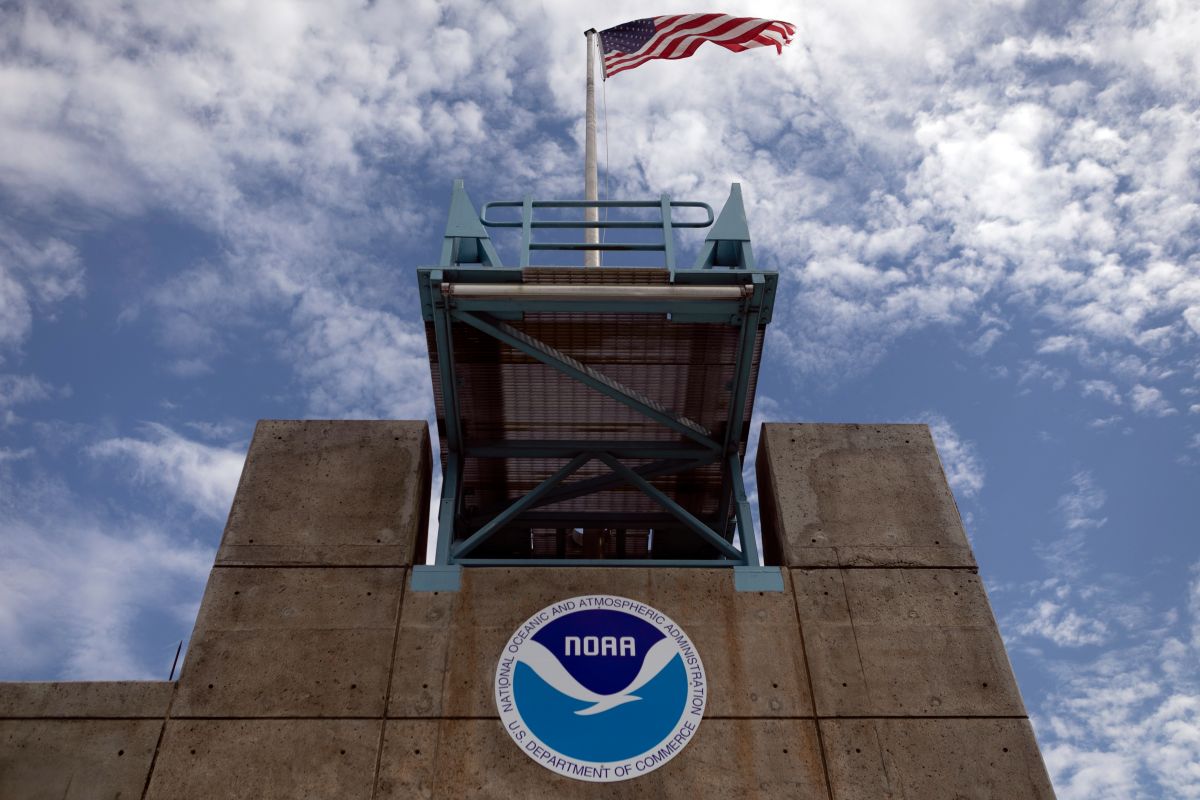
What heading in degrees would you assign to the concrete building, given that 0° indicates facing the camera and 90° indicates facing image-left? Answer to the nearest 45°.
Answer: approximately 0°
